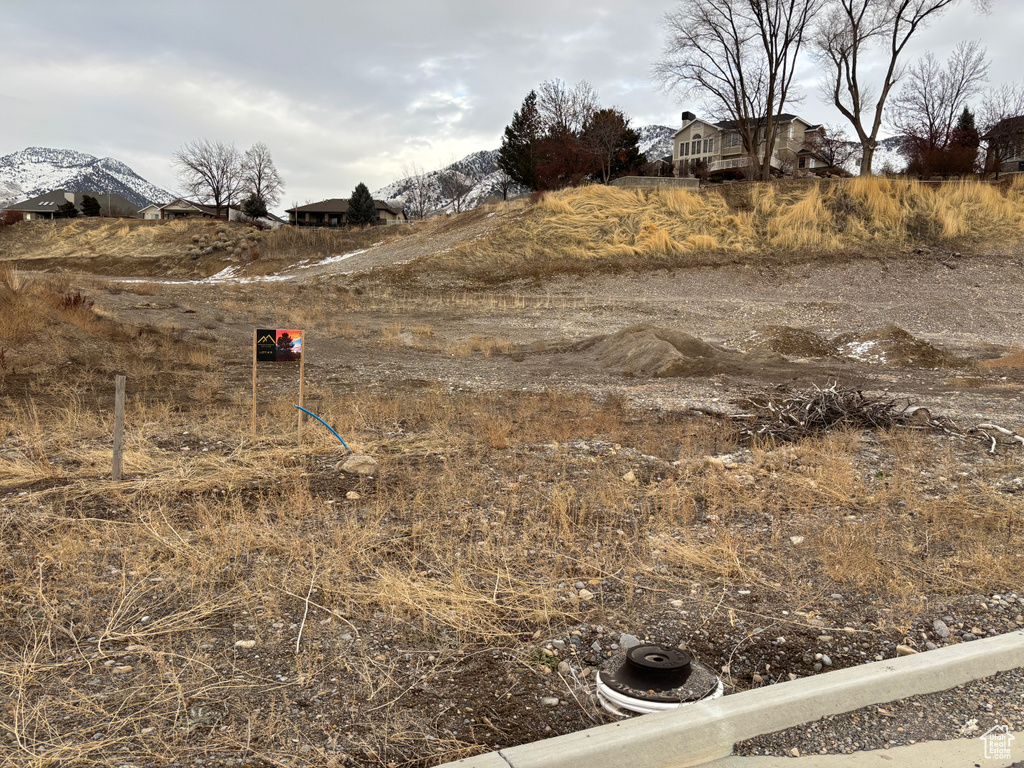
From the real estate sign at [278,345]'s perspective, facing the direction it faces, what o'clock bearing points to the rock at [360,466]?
The rock is roughly at 11 o'clock from the real estate sign.

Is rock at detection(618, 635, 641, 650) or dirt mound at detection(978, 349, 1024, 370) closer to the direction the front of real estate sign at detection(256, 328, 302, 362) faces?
the rock

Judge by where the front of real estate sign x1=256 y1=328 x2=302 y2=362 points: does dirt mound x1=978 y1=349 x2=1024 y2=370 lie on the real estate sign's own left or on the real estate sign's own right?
on the real estate sign's own left

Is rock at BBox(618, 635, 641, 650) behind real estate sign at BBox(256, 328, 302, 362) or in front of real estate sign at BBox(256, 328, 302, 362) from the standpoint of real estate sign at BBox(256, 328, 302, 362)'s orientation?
in front

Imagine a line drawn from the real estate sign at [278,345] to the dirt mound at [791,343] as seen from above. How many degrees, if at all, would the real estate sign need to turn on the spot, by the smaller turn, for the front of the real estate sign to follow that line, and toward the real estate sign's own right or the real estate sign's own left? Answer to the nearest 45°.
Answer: approximately 135° to the real estate sign's own left

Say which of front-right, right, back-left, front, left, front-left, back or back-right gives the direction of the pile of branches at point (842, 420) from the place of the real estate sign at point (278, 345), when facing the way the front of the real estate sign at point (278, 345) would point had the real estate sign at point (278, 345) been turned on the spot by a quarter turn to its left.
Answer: front

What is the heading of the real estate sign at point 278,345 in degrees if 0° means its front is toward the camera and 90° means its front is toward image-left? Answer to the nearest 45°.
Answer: approximately 0°

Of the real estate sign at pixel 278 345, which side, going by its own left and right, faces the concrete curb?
front

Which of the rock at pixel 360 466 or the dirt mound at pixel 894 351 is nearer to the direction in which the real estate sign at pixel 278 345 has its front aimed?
the rock
